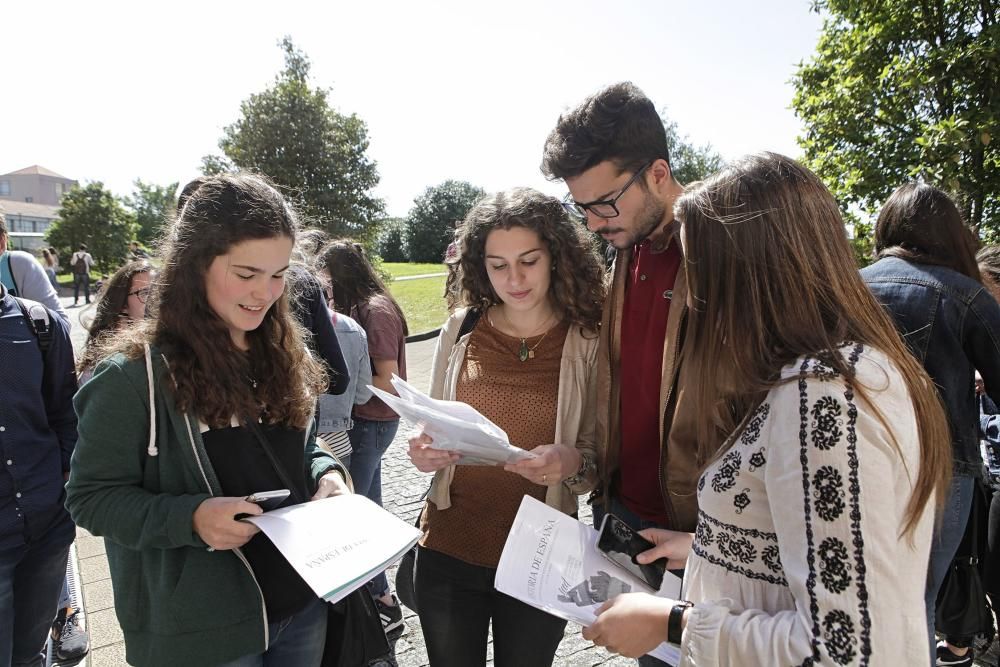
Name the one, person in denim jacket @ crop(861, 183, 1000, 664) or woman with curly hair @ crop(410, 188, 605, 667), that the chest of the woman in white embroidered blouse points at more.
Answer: the woman with curly hair

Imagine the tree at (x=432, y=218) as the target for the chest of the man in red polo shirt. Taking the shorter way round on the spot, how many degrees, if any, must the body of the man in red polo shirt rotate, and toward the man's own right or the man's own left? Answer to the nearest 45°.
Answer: approximately 135° to the man's own right

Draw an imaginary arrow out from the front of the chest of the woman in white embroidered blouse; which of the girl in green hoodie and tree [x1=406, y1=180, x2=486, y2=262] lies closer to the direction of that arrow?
the girl in green hoodie

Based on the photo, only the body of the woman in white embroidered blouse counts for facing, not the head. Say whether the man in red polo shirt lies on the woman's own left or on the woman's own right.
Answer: on the woman's own right

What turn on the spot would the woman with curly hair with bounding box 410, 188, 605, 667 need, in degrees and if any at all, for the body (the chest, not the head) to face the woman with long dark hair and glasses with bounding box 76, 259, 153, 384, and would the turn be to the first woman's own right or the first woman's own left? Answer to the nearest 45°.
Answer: approximately 135° to the first woman's own right

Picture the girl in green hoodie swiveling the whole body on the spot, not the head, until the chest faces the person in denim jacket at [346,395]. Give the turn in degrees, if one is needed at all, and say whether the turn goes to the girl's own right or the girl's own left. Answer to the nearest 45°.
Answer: approximately 135° to the girl's own left

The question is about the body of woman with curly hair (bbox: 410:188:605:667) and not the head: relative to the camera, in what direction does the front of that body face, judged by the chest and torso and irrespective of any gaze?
toward the camera

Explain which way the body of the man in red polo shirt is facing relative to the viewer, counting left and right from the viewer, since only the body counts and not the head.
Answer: facing the viewer and to the left of the viewer

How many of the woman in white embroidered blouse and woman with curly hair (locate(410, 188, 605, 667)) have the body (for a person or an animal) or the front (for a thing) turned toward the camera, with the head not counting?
1

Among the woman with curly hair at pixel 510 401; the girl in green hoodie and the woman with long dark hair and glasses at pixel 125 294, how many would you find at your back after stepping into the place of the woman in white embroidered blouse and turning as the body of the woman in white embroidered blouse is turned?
0
